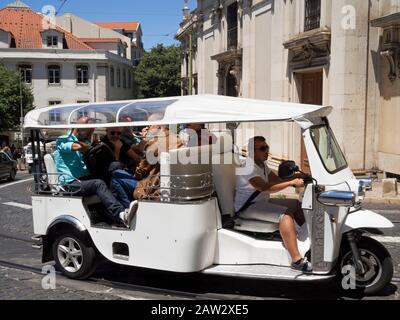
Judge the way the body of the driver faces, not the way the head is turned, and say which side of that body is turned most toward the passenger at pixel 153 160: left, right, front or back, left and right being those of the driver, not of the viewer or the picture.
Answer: back

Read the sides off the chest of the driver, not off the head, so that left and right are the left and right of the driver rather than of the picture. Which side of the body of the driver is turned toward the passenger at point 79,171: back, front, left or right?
back

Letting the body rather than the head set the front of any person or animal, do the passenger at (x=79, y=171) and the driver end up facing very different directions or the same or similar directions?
same or similar directions

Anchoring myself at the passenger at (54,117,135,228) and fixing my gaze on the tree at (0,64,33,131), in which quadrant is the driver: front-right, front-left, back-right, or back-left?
back-right

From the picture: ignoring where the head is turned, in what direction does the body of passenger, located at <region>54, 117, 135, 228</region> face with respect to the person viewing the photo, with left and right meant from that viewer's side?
facing to the right of the viewer

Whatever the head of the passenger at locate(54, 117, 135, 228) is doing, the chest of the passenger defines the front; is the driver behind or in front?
in front

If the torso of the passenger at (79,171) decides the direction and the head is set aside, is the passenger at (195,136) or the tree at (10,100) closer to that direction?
the passenger

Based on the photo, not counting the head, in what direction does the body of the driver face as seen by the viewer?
to the viewer's right

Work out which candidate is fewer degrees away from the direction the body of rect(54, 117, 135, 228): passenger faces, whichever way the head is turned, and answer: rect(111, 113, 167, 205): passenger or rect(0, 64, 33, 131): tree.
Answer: the passenger

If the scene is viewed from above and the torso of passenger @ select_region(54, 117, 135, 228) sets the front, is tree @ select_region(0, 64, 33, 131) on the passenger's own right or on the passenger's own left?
on the passenger's own left

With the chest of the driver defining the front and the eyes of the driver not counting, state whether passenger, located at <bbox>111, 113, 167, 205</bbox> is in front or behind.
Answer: behind

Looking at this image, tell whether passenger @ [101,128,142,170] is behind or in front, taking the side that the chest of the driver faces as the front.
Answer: behind

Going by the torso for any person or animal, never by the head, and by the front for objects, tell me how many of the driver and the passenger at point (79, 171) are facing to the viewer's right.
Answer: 2

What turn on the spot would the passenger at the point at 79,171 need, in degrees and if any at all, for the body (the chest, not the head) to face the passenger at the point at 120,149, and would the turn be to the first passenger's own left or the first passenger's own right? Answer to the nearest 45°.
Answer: approximately 45° to the first passenger's own left
